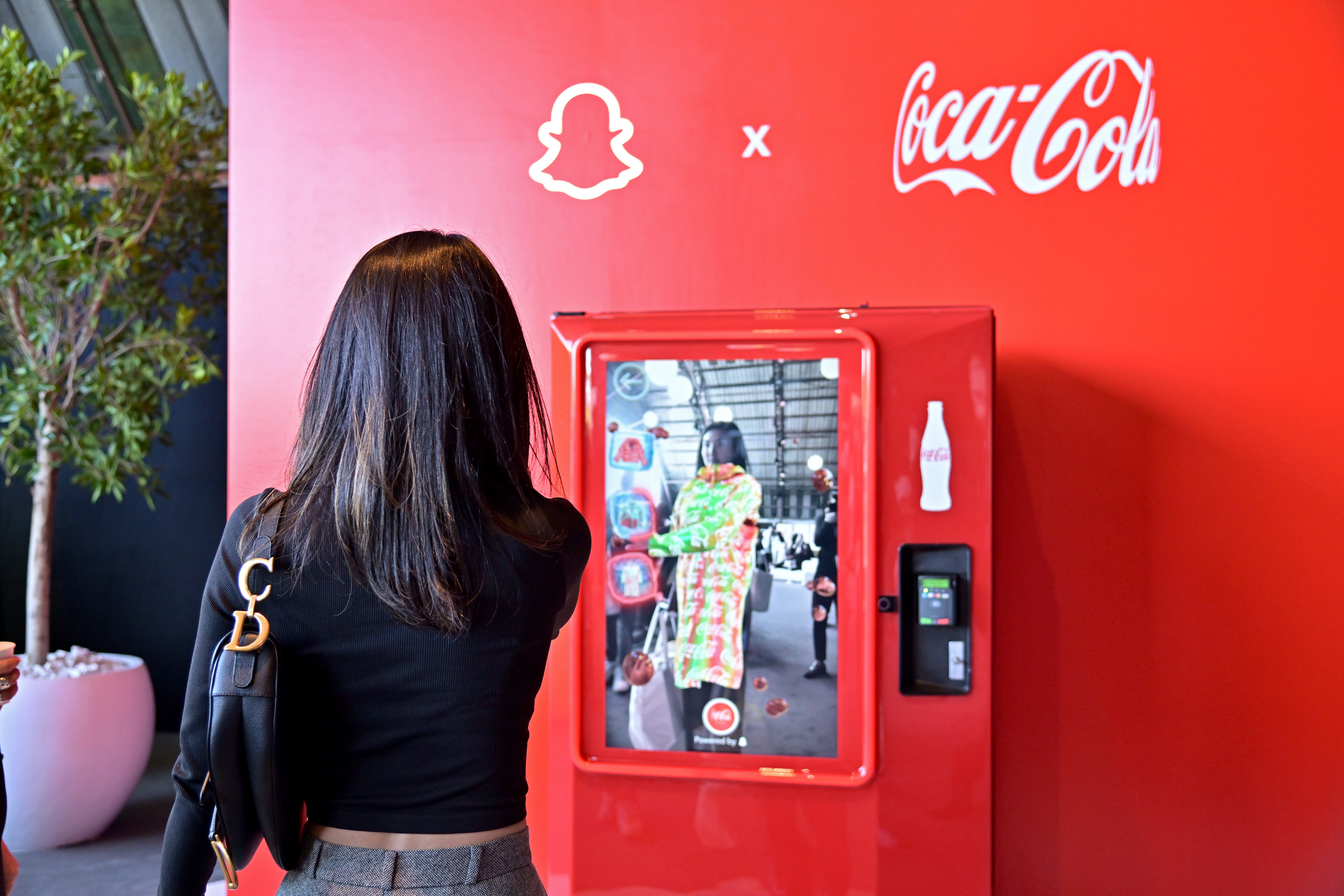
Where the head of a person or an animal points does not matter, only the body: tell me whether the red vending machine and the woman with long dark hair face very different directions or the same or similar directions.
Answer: very different directions

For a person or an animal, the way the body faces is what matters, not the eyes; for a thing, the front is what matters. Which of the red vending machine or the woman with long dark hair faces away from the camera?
the woman with long dark hair

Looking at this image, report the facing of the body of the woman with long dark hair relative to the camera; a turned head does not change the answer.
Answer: away from the camera

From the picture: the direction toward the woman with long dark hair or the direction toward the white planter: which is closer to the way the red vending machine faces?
the woman with long dark hair

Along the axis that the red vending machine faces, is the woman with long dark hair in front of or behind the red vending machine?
in front

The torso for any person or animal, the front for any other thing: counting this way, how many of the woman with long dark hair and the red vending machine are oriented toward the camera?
1

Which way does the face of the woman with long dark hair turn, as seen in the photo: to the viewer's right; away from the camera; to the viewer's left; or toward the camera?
away from the camera

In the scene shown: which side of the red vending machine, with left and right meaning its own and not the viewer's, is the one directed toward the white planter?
right

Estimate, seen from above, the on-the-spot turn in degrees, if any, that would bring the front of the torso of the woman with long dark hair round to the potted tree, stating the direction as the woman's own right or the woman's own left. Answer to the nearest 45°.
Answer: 0° — they already face it

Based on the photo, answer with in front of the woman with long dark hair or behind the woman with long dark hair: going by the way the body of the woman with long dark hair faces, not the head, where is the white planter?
in front

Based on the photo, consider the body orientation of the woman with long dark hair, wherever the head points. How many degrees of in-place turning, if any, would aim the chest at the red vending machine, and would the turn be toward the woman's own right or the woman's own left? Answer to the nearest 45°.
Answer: approximately 45° to the woman's own right

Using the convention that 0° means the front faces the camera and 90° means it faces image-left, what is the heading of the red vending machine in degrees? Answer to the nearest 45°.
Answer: approximately 0°

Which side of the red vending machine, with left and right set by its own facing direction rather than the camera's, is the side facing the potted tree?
right
